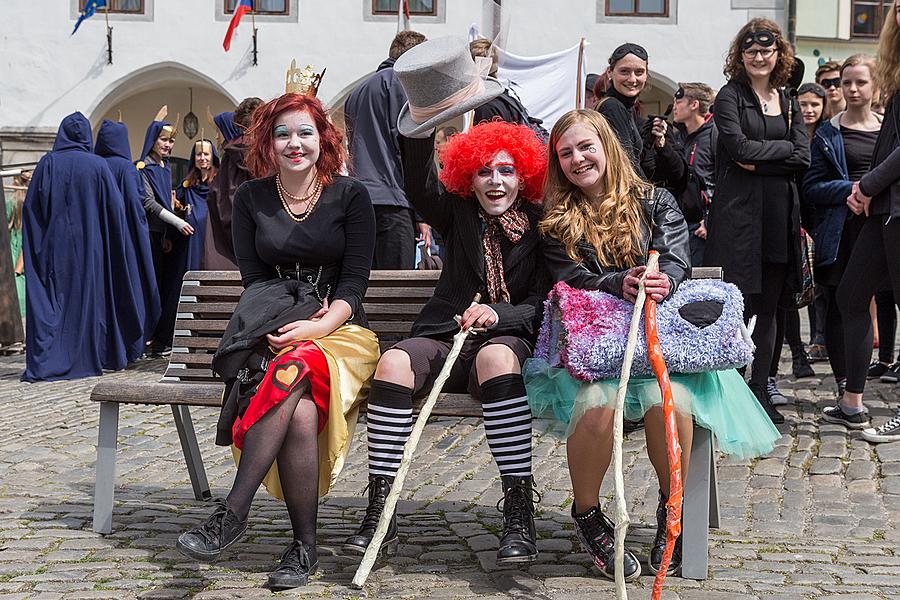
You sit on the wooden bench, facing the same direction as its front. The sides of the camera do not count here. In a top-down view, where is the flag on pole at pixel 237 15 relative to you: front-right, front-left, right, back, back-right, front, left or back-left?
back

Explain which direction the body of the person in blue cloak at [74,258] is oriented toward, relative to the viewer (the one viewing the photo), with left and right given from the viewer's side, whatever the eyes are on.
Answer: facing away from the viewer

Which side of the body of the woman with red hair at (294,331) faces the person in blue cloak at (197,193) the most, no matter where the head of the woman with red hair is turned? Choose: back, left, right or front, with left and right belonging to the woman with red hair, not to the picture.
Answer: back

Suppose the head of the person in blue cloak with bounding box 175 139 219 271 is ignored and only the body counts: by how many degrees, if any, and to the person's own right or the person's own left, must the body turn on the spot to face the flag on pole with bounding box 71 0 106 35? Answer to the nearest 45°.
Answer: approximately 180°

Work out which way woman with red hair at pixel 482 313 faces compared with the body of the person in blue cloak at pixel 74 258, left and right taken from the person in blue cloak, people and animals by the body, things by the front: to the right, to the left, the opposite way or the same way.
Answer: the opposite way
